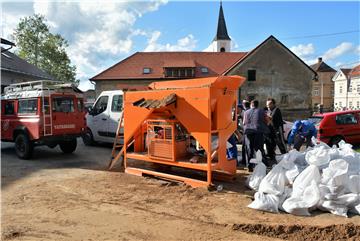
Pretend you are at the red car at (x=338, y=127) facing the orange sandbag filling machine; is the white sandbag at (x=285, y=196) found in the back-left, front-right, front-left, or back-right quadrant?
front-left

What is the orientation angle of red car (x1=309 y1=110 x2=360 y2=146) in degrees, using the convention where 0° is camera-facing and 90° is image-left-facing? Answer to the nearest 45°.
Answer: approximately 225°

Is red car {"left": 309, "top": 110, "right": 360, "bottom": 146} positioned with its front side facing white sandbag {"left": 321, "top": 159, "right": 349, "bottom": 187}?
no

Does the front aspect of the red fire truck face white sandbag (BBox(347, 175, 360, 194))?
no

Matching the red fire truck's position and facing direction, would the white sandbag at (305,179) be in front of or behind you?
behind

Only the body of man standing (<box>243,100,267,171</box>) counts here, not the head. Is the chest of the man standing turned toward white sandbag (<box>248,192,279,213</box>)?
no

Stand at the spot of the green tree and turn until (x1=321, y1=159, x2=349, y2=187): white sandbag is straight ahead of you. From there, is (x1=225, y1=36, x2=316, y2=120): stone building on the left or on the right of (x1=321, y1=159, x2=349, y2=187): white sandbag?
left

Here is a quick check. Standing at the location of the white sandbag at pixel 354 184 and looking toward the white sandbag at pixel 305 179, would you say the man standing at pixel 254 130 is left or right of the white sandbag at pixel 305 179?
right

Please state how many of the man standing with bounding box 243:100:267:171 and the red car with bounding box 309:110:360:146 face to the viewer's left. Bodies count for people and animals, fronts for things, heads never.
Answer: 0
